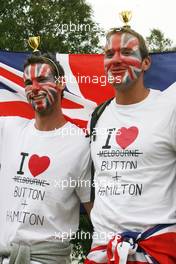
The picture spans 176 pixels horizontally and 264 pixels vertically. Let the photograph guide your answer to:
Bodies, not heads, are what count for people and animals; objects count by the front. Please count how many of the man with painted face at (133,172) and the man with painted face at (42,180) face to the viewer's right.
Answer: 0

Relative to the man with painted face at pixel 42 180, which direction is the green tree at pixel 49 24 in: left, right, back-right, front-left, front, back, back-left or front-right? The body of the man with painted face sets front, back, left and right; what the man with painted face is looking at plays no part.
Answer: back-right

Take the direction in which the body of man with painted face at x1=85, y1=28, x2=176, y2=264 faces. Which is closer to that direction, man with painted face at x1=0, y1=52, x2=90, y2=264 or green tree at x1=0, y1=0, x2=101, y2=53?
the man with painted face

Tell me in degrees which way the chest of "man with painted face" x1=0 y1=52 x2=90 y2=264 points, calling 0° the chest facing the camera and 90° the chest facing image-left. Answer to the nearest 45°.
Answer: approximately 45°

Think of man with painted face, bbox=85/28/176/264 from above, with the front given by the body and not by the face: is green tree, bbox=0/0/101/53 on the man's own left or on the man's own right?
on the man's own right

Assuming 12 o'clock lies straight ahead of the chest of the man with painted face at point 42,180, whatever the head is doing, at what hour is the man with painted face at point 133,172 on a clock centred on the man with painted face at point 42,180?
the man with painted face at point 133,172 is roughly at 9 o'clock from the man with painted face at point 42,180.

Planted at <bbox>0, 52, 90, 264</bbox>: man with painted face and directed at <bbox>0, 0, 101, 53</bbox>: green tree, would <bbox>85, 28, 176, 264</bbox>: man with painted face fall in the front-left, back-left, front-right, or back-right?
back-right

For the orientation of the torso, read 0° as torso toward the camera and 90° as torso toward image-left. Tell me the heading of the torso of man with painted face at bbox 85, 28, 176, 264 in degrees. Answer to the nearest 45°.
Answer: approximately 45°
